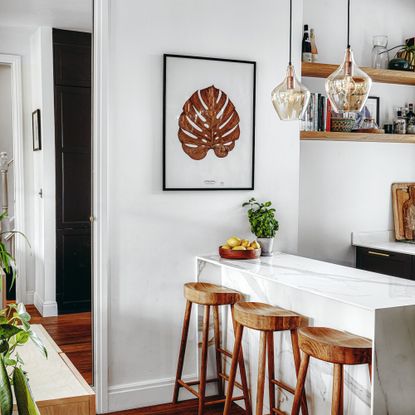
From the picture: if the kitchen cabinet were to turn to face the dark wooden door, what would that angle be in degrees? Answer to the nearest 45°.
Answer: approximately 45° to its right

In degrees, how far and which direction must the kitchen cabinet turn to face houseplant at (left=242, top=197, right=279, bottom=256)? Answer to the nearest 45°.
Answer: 0° — it already faces it

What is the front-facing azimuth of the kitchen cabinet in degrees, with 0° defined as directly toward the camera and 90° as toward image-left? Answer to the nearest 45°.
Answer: approximately 45°

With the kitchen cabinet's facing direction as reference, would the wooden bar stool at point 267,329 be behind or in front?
in front

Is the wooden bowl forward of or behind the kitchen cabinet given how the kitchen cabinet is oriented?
forward

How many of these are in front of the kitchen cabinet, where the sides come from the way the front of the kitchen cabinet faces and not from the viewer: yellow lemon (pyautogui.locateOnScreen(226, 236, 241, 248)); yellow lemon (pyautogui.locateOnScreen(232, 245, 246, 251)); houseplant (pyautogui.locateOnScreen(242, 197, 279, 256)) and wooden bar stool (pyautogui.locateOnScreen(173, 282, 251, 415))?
4

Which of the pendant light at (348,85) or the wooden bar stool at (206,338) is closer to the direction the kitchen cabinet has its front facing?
the wooden bar stool
